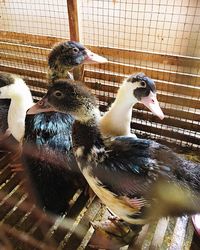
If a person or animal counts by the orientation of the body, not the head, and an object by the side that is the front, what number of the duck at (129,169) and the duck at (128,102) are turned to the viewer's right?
1

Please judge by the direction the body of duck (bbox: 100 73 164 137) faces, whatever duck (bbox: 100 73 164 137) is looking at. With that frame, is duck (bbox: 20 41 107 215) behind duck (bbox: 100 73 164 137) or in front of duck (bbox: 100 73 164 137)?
behind

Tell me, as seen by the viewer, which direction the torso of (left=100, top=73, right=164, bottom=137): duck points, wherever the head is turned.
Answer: to the viewer's right

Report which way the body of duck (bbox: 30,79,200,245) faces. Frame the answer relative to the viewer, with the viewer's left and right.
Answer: facing to the left of the viewer

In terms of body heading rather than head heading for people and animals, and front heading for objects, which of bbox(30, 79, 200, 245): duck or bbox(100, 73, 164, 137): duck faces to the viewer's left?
bbox(30, 79, 200, 245): duck

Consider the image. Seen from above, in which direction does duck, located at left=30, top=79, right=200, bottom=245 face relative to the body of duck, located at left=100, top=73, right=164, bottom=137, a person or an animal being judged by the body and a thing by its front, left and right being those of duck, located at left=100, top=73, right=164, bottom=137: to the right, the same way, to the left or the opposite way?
the opposite way

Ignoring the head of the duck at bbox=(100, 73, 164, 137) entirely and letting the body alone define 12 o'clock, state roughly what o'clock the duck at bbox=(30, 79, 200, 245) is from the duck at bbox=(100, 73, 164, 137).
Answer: the duck at bbox=(30, 79, 200, 245) is roughly at 3 o'clock from the duck at bbox=(100, 73, 164, 137).

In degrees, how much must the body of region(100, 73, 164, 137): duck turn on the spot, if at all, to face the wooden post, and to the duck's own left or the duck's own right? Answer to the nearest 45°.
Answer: approximately 135° to the duck's own left
